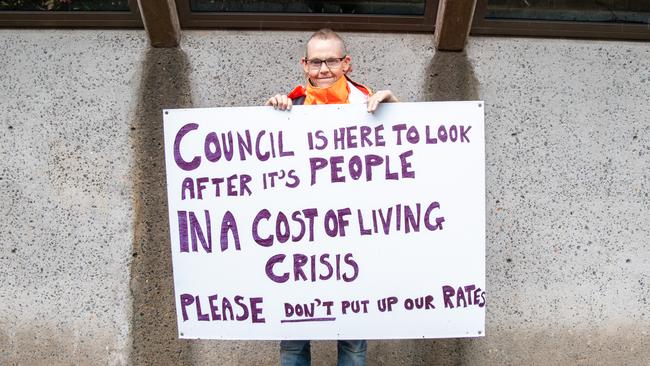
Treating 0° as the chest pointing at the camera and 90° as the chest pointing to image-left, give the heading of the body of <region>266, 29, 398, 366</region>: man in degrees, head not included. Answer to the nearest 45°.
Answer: approximately 0°

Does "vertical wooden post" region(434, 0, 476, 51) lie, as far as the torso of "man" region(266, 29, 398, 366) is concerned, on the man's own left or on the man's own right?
on the man's own left

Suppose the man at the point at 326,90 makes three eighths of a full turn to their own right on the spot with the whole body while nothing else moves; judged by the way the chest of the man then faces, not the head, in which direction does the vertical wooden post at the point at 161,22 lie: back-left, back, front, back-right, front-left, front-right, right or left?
front
